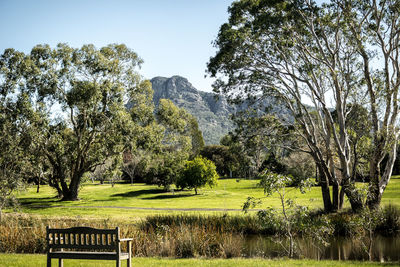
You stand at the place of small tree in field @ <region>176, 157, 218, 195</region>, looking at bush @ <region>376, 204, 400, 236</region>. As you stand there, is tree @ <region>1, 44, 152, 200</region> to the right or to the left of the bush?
right

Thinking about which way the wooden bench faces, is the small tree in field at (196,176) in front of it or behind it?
in front

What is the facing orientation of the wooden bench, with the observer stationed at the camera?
facing away from the viewer and to the right of the viewer

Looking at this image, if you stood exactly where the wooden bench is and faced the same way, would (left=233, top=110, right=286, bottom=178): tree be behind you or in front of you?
in front

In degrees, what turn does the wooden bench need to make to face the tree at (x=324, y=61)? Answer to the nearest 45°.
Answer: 0° — it already faces it
